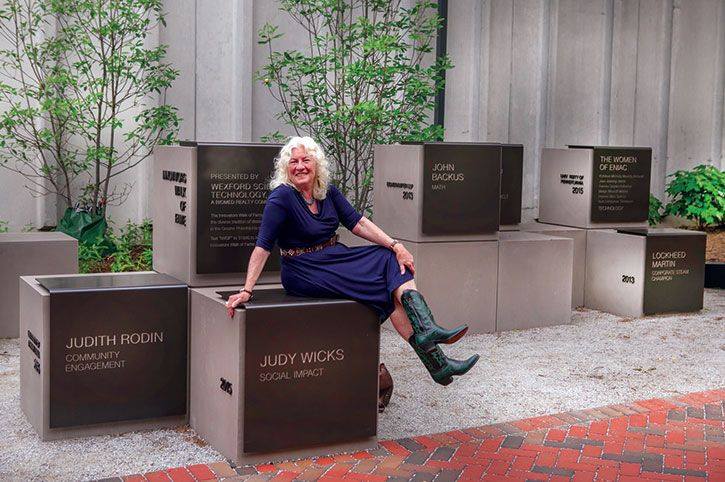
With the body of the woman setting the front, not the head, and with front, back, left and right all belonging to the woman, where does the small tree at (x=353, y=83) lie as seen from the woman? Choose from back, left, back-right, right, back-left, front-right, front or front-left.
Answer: back-left

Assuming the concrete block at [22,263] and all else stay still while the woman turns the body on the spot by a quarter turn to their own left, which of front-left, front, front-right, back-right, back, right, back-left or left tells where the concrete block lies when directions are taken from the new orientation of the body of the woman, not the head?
left

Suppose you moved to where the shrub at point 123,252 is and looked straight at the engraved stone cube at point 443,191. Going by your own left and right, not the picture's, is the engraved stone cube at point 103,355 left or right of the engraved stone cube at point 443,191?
right

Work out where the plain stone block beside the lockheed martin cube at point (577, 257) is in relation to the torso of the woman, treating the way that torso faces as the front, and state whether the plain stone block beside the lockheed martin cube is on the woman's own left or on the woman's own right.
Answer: on the woman's own left

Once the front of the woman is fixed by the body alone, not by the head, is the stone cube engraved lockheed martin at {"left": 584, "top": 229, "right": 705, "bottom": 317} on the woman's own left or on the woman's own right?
on the woman's own left

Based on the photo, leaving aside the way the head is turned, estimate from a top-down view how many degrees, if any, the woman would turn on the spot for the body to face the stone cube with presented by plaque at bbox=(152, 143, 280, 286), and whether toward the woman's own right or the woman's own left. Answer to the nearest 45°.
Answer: approximately 180°

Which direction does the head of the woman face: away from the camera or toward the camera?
toward the camera

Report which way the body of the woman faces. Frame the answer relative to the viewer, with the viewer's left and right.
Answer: facing the viewer and to the right of the viewer

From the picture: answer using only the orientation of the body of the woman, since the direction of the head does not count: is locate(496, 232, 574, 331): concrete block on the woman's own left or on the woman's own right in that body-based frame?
on the woman's own left
